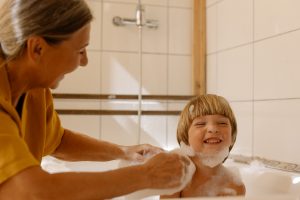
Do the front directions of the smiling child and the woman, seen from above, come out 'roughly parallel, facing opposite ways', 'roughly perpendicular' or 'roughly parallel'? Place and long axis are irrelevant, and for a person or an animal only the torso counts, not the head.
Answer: roughly perpendicular

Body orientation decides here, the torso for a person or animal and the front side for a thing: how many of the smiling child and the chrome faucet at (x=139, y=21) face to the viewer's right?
0

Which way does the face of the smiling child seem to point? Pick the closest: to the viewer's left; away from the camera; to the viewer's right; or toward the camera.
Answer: toward the camera

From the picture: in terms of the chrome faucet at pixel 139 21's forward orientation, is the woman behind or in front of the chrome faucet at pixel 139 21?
in front

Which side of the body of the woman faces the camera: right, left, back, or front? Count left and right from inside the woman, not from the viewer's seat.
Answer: right

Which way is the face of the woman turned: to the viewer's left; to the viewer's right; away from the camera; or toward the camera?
to the viewer's right

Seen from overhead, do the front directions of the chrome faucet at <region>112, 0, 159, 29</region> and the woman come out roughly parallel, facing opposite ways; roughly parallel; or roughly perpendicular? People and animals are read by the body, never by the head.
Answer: roughly perpendicular

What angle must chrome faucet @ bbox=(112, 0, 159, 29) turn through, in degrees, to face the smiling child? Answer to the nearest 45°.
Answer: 0° — it already faces them

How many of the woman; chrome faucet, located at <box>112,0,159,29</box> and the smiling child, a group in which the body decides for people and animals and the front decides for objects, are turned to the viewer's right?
1

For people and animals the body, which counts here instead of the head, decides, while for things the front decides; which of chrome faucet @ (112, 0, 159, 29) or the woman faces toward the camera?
the chrome faucet

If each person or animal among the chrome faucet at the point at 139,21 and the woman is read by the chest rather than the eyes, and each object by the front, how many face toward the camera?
1

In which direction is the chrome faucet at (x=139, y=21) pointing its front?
toward the camera

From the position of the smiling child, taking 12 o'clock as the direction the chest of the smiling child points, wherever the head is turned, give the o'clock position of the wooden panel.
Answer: The wooden panel is roughly at 6 o'clock from the smiling child.
